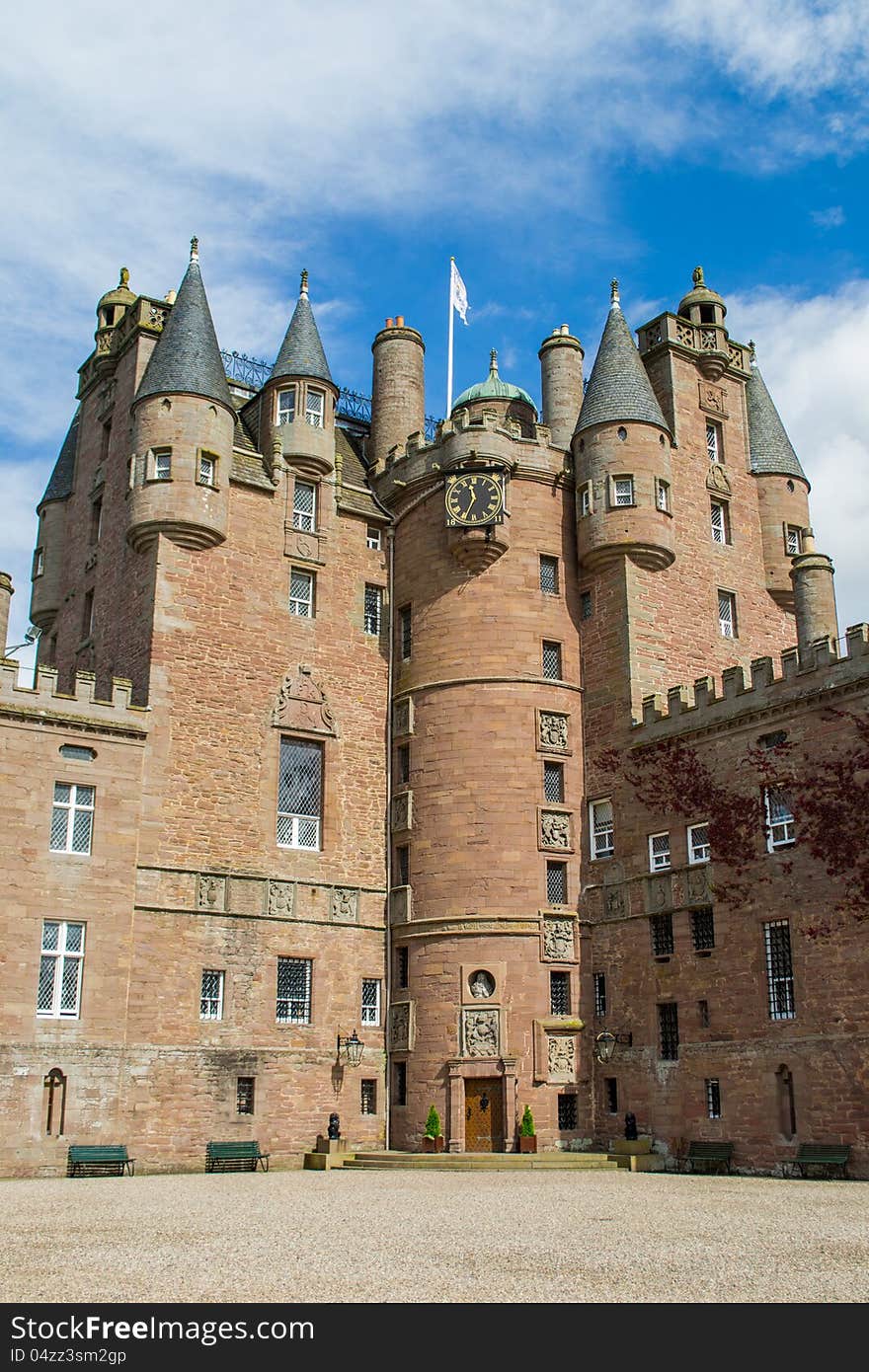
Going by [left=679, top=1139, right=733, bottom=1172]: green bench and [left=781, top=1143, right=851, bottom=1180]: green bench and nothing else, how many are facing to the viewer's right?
0

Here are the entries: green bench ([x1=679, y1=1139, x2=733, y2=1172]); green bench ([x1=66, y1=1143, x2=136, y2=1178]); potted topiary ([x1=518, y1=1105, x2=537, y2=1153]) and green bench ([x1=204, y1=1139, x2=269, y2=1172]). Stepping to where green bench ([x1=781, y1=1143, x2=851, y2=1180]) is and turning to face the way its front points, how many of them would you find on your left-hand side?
0

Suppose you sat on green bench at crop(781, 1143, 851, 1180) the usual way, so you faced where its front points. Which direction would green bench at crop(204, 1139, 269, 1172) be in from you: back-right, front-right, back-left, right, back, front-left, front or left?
front-right

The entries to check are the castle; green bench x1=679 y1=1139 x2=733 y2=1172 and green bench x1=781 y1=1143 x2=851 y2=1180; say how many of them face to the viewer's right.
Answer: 0

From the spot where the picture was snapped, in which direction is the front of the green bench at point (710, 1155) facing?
facing the viewer and to the left of the viewer

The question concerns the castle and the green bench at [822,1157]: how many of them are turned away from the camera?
0

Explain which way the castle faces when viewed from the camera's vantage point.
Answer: facing the viewer

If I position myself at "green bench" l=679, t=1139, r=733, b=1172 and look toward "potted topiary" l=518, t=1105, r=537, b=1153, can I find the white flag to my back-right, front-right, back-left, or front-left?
front-right

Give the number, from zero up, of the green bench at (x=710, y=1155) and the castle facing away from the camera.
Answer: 0

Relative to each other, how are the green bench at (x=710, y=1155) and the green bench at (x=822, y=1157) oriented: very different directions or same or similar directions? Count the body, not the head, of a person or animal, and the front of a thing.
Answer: same or similar directions

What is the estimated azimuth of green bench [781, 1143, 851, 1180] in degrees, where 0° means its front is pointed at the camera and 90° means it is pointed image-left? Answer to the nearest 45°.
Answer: approximately 45°

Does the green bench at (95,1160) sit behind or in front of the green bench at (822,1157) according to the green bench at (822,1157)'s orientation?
in front

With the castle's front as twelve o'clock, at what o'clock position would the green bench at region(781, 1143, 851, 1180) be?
The green bench is roughly at 10 o'clock from the castle.
